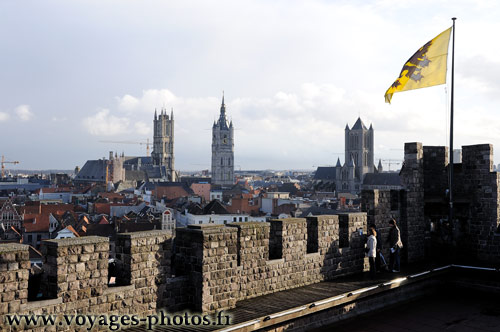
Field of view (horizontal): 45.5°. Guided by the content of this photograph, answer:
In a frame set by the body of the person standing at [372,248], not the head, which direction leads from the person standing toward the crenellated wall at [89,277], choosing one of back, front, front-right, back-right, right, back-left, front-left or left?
front-left

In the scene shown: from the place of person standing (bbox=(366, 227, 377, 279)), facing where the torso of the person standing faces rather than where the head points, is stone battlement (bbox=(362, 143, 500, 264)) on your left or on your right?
on your right

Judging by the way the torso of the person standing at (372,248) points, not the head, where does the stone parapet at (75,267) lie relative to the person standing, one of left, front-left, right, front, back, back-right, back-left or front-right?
front-left

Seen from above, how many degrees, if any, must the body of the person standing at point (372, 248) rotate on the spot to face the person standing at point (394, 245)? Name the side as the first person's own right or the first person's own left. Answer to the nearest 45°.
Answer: approximately 135° to the first person's own right

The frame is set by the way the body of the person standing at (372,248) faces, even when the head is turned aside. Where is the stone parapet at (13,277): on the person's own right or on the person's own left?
on the person's own left
